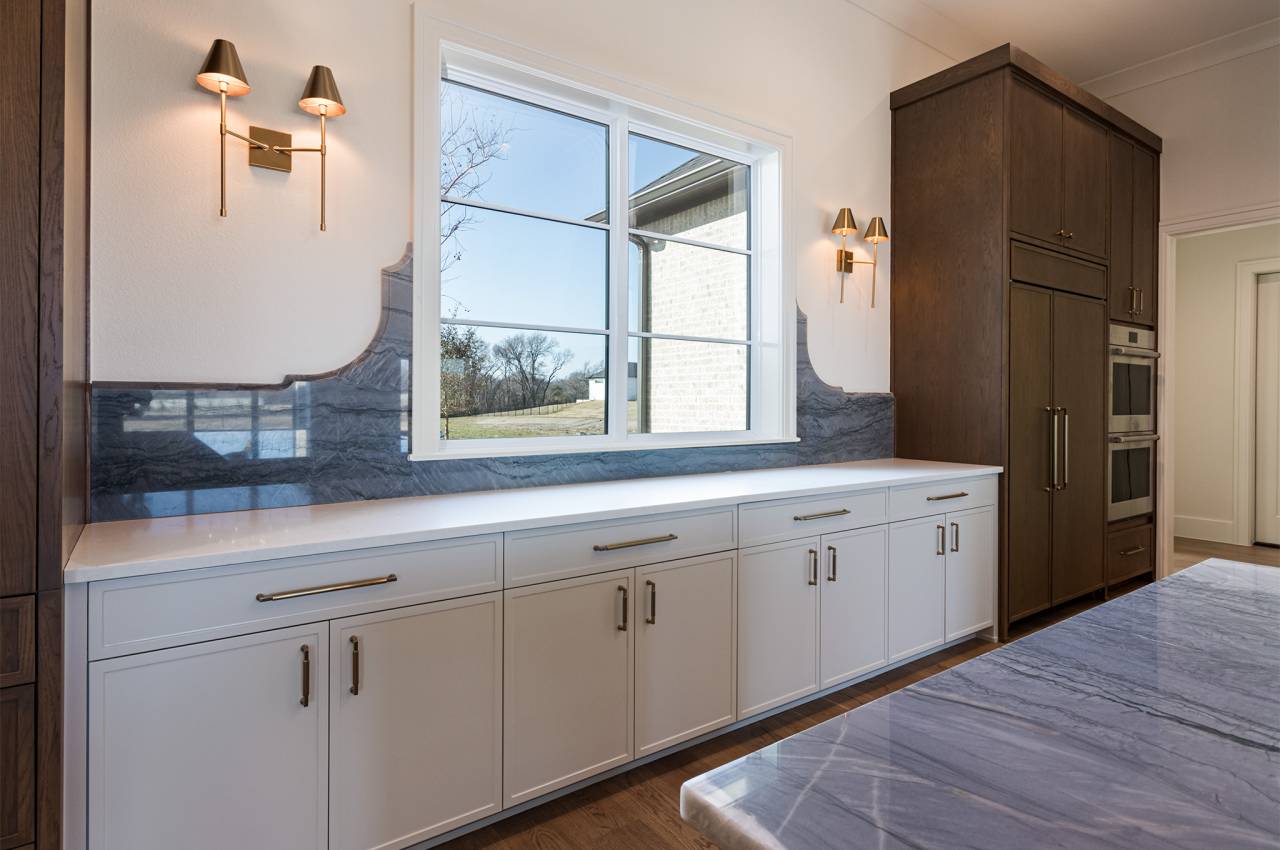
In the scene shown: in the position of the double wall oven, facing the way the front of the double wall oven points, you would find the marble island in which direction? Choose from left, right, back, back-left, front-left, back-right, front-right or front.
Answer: front-right

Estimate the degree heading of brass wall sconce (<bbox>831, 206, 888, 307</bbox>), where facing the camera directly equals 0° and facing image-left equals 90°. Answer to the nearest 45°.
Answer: approximately 315°

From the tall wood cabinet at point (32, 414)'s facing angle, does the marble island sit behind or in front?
in front

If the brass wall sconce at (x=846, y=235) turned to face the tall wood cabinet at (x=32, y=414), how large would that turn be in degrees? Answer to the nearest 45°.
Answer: approximately 90° to its right

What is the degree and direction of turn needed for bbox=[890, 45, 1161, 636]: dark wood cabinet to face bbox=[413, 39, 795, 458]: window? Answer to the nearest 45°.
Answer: approximately 90° to its right

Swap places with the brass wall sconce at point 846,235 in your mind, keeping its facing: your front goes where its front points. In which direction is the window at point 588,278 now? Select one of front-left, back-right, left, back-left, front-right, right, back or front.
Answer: right

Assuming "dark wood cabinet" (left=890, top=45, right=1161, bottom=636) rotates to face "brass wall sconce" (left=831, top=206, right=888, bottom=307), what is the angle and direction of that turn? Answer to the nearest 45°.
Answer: approximately 90° to its right

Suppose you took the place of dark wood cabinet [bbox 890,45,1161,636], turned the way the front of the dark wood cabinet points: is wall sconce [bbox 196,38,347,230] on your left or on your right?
on your right

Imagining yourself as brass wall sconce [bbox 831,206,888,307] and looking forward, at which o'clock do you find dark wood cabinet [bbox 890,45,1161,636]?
The dark wood cabinet is roughly at 10 o'clock from the brass wall sconce.
